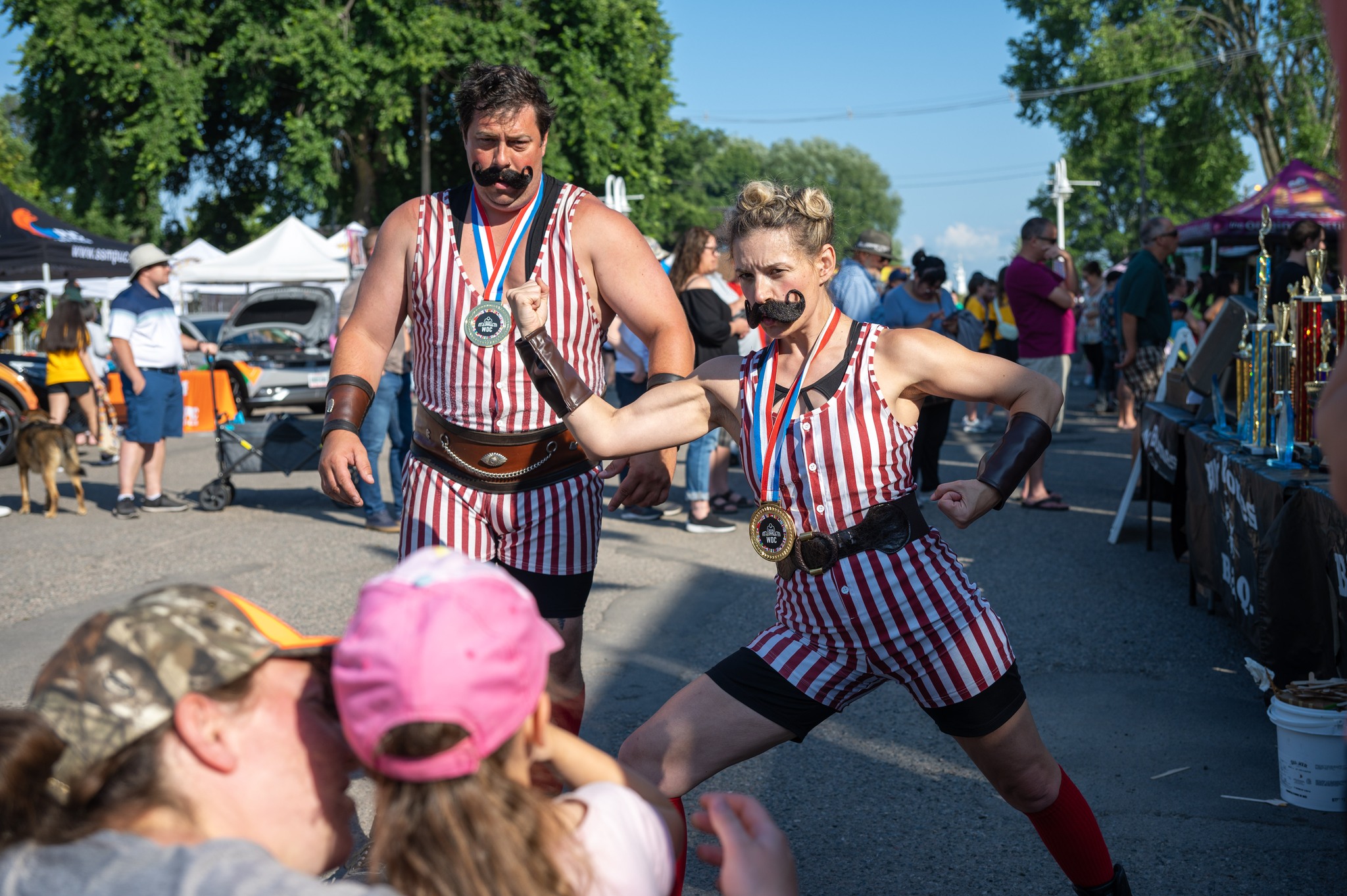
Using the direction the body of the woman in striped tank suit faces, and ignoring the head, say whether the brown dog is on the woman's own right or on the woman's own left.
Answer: on the woman's own right

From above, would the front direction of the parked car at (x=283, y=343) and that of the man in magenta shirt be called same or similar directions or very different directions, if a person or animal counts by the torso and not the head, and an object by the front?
same or similar directions

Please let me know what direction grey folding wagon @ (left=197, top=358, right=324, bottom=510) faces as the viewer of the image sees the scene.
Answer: facing to the right of the viewer

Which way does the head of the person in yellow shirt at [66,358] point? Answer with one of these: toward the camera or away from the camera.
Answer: away from the camera

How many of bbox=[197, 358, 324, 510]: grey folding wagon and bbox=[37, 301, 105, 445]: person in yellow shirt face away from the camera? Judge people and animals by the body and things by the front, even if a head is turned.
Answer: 1

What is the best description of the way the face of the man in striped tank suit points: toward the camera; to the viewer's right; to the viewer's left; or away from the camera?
toward the camera

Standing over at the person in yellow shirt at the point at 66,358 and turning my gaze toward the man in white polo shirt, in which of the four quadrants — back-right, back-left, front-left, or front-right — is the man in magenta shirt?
front-left

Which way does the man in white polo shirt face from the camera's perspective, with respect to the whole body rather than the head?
to the viewer's right

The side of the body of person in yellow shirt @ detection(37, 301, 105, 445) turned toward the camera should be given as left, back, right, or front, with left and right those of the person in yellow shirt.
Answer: back

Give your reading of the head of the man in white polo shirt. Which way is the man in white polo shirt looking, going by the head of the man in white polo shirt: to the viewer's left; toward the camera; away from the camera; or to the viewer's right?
to the viewer's right
